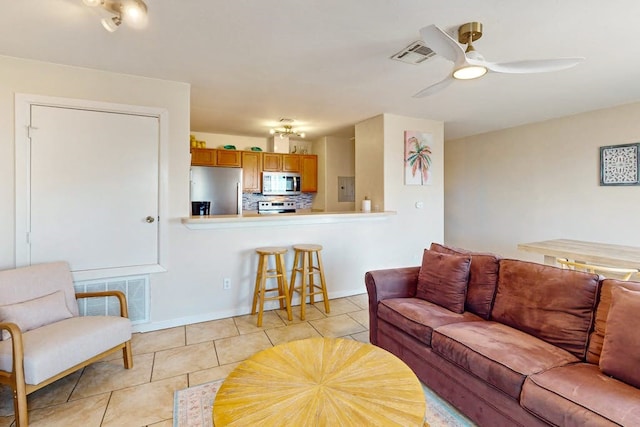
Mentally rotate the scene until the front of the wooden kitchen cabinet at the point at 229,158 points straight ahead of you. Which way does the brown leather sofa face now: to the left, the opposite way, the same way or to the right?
to the right

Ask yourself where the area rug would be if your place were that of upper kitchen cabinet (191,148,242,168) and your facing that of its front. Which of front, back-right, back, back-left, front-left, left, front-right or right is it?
front

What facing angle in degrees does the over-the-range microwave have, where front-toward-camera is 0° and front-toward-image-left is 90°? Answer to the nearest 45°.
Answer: approximately 0°

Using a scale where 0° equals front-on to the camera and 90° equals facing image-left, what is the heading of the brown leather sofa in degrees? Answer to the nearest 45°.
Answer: approximately 45°

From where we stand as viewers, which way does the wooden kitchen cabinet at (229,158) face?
facing the viewer

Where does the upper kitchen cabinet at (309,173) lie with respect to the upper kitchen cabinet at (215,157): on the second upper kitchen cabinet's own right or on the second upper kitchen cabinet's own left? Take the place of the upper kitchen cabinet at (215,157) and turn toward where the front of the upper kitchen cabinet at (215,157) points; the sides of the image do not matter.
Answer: on the second upper kitchen cabinet's own left

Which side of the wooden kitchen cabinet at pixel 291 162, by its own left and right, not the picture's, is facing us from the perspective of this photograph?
front

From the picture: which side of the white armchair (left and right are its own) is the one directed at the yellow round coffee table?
front

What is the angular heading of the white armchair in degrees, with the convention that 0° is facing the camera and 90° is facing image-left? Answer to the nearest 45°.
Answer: approximately 315°

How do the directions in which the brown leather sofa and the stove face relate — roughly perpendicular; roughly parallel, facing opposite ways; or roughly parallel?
roughly perpendicular

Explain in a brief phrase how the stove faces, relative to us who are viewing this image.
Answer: facing the viewer
